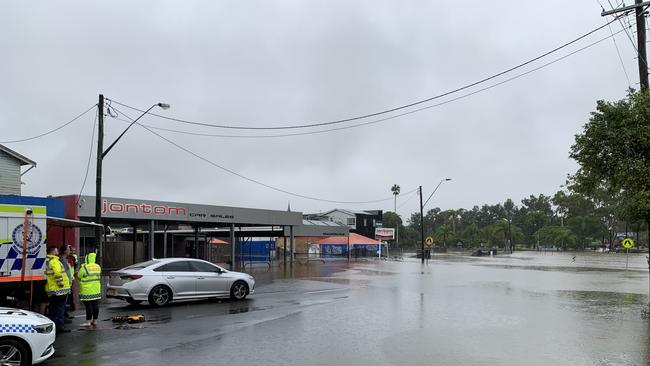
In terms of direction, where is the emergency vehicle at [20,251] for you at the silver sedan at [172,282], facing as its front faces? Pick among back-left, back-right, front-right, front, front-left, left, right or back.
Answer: back

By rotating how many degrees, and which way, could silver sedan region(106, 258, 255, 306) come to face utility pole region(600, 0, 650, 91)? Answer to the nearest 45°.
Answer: approximately 45° to its right

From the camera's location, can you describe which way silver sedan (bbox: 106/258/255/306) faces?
facing away from the viewer and to the right of the viewer

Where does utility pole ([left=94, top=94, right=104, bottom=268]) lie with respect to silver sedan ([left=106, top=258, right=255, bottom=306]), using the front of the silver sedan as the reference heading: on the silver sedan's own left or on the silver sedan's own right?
on the silver sedan's own left

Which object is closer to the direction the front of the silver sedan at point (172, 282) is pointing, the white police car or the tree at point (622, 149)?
the tree

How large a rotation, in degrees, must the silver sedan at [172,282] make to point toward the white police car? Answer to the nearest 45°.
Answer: approximately 135° to its right
